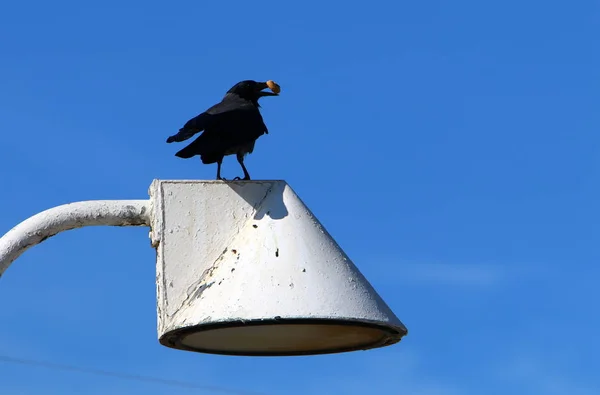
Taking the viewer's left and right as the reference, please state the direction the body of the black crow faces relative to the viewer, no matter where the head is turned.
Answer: facing to the right of the viewer
